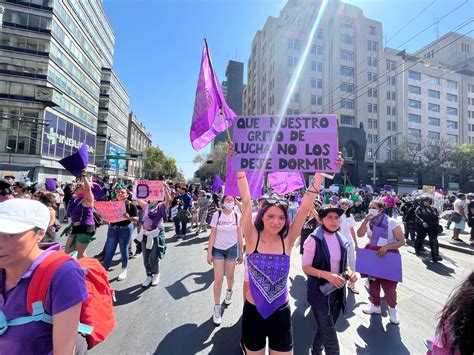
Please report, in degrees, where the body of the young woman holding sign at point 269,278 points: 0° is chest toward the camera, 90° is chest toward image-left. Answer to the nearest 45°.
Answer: approximately 0°

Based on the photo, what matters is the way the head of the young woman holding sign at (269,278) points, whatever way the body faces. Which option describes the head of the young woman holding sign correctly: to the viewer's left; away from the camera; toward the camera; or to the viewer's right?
toward the camera

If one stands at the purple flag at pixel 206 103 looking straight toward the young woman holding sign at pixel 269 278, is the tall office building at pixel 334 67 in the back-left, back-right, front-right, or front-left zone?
back-left

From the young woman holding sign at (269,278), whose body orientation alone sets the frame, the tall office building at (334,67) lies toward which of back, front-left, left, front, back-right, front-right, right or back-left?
back

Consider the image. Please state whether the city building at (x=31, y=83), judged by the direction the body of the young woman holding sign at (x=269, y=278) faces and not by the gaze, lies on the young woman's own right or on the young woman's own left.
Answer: on the young woman's own right

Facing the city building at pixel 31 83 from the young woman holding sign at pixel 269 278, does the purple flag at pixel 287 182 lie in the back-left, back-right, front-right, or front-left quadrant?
front-right

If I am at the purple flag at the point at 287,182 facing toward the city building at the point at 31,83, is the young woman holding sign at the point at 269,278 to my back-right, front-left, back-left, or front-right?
back-left

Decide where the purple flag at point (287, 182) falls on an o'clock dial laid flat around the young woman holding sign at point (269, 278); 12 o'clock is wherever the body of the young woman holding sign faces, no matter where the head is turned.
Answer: The purple flag is roughly at 6 o'clock from the young woman holding sign.
